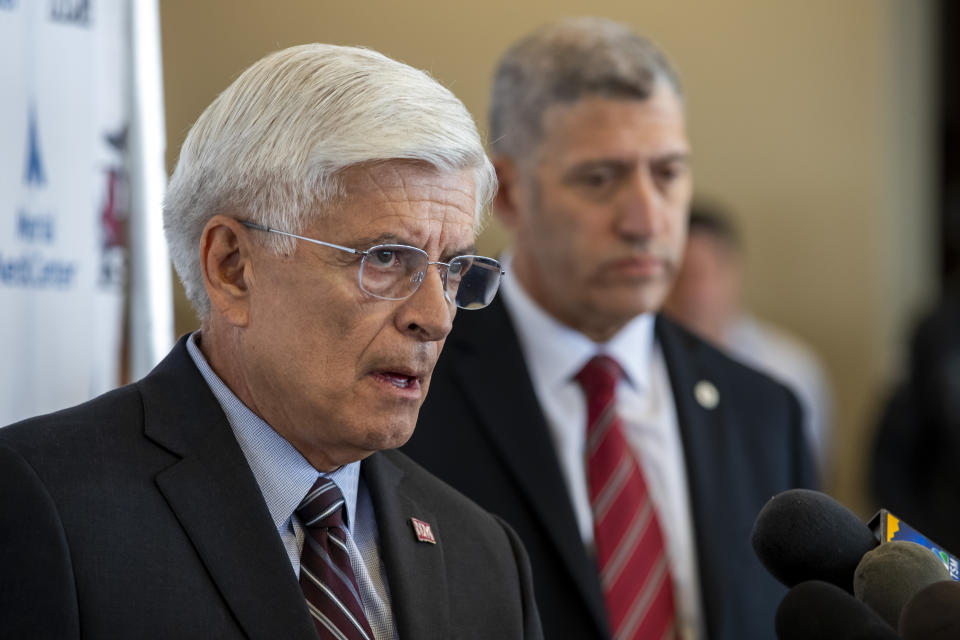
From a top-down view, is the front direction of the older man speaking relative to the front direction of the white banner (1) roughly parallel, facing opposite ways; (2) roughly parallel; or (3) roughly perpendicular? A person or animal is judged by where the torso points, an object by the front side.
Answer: roughly parallel

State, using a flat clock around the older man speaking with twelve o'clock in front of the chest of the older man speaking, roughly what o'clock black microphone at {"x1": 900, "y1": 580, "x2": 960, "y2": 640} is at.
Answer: The black microphone is roughly at 12 o'clock from the older man speaking.

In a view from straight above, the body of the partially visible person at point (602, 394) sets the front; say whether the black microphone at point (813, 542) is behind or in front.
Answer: in front

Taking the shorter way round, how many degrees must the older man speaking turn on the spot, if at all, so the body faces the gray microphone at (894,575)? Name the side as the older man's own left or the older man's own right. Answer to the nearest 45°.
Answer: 0° — they already face it

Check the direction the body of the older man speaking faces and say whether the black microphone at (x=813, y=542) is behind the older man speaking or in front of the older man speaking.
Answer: in front

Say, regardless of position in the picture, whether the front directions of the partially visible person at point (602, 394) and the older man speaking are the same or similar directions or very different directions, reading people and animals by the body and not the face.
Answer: same or similar directions

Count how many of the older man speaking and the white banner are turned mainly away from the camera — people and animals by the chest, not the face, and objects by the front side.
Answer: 0

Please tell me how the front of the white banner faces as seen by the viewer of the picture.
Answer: facing the viewer and to the right of the viewer

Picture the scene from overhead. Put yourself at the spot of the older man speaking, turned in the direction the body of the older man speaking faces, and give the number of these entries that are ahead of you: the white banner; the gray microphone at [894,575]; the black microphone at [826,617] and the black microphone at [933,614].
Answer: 3

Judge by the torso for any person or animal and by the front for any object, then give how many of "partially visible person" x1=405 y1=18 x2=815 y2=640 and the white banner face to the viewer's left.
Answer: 0

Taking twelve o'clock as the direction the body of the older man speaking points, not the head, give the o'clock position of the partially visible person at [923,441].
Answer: The partially visible person is roughly at 9 o'clock from the older man speaking.

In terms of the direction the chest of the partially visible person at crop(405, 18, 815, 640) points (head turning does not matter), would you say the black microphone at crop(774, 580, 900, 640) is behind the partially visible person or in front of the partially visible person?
in front

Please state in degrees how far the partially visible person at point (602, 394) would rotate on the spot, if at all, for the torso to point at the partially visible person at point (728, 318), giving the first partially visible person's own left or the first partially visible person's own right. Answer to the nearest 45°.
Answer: approximately 135° to the first partially visible person's own left

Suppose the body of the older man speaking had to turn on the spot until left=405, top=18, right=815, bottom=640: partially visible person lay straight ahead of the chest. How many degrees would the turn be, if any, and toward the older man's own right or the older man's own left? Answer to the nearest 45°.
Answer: approximately 90° to the older man's own left

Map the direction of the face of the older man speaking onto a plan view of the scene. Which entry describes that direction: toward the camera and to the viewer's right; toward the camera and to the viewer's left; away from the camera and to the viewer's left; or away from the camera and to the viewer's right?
toward the camera and to the viewer's right
